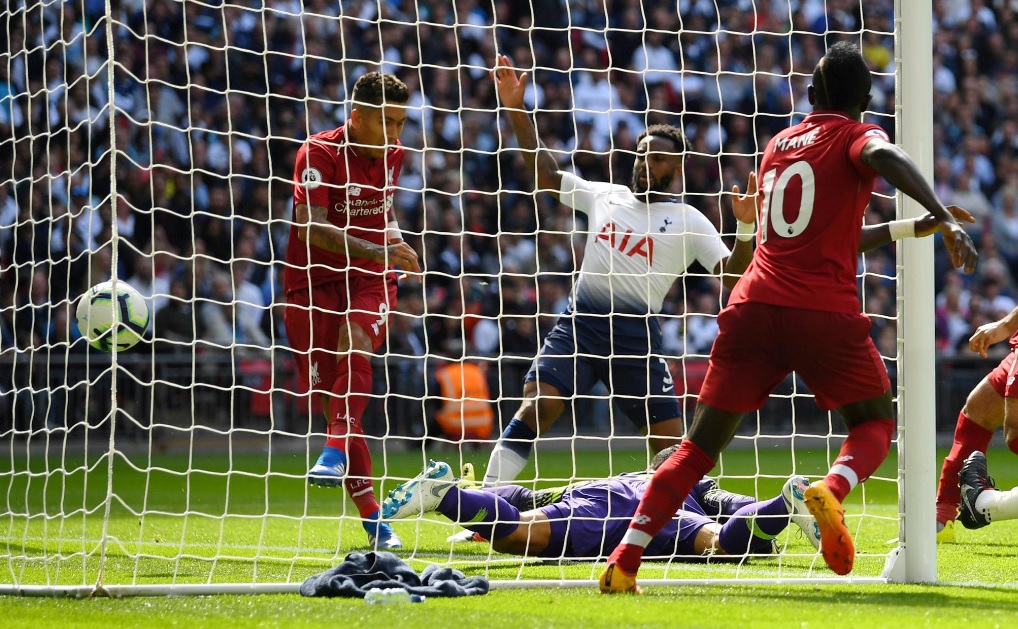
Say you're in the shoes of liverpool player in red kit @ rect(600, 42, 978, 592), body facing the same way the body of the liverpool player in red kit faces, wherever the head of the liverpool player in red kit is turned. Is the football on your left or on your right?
on your left

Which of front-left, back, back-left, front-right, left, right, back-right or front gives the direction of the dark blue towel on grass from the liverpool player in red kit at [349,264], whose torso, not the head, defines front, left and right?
front-right

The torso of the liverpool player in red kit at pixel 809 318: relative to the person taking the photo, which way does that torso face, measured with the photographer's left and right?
facing away from the viewer and to the right of the viewer

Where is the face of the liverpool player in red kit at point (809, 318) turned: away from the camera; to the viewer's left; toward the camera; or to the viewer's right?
away from the camera

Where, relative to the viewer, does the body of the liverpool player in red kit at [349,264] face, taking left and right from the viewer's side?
facing the viewer and to the right of the viewer

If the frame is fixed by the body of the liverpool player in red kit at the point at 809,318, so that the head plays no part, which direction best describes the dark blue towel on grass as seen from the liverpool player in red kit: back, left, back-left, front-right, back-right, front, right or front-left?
back-left

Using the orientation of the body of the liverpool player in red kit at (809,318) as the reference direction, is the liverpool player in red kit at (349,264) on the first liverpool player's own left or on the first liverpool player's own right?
on the first liverpool player's own left
